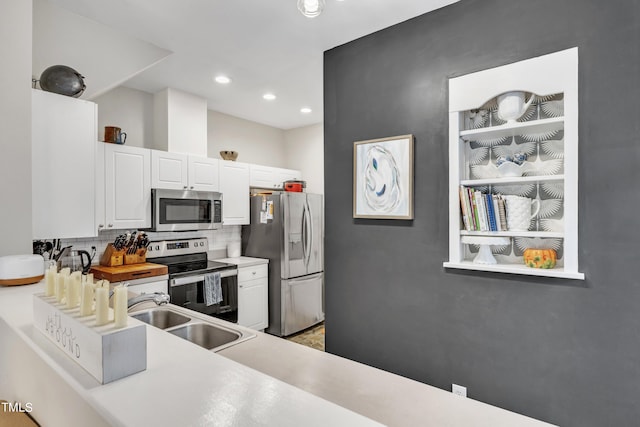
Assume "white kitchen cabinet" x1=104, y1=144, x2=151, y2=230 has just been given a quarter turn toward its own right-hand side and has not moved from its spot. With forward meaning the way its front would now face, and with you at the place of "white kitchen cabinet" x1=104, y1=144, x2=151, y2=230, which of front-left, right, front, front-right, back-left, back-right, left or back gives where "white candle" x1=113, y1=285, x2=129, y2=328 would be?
front-left

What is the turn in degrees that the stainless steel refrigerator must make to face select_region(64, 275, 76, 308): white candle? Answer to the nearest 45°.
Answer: approximately 45° to its right

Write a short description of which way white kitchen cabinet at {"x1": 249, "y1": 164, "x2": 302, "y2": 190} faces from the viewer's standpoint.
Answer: facing the viewer and to the right of the viewer

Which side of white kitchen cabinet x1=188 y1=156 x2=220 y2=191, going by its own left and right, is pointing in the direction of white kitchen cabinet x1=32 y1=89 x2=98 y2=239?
right

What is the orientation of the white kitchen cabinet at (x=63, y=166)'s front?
to the viewer's right

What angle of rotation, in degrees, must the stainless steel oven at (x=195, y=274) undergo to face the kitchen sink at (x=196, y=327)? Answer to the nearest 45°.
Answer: approximately 45° to its right

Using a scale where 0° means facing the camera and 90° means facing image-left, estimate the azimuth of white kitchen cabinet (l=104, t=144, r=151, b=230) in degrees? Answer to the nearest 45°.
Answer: approximately 315°

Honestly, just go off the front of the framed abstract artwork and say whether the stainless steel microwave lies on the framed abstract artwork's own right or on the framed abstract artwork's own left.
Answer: on the framed abstract artwork's own right

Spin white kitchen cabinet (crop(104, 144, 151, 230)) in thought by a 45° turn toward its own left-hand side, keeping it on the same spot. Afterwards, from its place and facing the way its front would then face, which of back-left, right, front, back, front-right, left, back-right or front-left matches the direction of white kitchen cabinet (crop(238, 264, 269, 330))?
front
